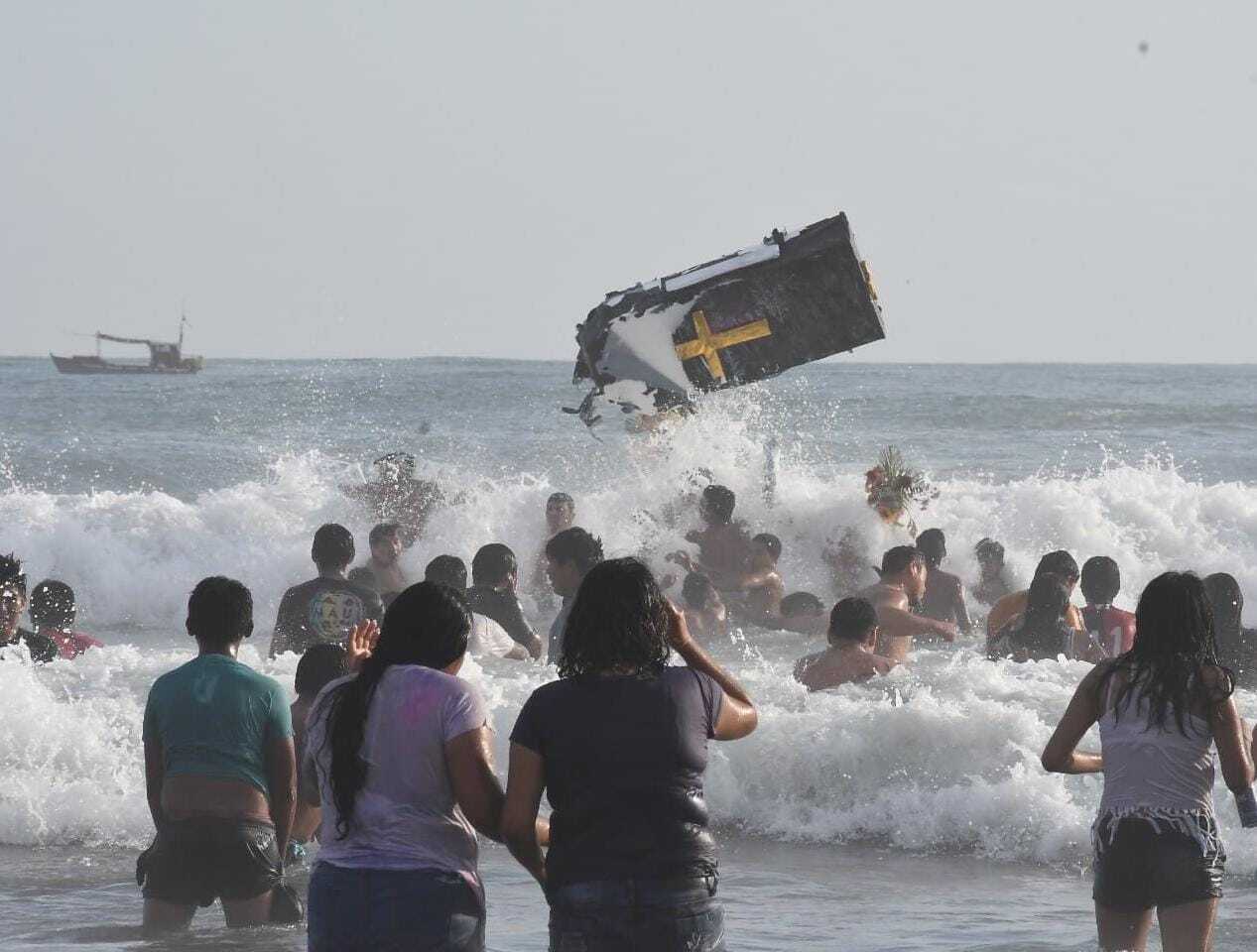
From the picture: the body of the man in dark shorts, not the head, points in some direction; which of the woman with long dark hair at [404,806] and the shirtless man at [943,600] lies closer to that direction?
the shirtless man

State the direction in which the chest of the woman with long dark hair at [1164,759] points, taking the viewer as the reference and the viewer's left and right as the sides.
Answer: facing away from the viewer

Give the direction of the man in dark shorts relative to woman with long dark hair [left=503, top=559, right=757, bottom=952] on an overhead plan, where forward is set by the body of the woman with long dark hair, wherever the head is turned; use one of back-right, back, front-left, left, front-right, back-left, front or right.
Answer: front-left

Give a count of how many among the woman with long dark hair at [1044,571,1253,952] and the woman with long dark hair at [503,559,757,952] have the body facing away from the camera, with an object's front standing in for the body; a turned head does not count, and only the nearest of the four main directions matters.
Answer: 2

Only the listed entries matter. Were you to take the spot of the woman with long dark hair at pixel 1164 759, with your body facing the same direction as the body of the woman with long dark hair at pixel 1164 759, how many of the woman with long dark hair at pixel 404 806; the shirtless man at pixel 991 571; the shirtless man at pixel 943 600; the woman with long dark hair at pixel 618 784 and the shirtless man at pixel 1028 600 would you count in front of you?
3

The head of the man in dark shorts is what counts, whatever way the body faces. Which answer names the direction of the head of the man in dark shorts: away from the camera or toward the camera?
away from the camera

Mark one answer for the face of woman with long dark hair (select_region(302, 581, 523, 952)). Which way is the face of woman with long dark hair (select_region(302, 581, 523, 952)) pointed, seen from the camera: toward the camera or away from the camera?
away from the camera

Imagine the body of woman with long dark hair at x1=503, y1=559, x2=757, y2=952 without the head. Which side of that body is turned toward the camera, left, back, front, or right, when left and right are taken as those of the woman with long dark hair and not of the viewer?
back

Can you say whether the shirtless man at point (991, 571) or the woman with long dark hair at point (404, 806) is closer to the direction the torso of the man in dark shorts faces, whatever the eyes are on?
the shirtless man

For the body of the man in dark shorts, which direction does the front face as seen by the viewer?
away from the camera

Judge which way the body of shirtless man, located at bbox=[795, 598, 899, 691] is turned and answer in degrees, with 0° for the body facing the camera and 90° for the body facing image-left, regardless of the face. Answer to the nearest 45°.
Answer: approximately 180°
